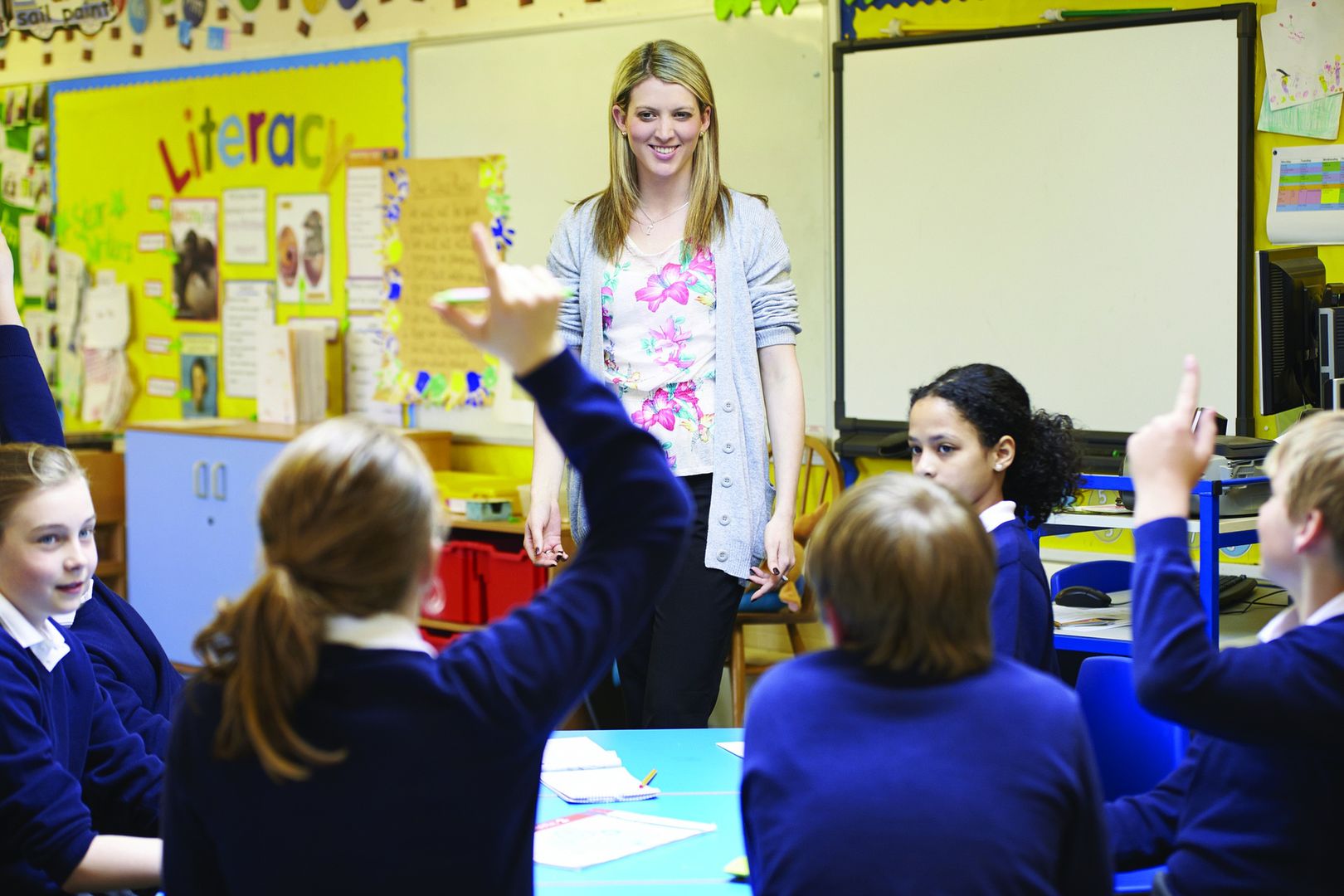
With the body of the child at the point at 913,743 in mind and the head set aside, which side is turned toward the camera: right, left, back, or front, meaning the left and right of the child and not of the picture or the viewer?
back

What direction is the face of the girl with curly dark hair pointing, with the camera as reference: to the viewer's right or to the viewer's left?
to the viewer's left

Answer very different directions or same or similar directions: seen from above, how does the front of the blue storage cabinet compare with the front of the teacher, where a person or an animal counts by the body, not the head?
same or similar directions

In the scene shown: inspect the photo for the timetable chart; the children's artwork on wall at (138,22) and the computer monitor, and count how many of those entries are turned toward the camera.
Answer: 2

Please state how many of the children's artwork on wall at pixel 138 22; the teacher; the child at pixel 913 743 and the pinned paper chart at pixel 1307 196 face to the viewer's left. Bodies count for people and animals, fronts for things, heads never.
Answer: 0

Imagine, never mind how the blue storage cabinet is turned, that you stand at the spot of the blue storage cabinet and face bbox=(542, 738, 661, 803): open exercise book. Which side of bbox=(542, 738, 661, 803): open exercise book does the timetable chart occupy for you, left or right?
left

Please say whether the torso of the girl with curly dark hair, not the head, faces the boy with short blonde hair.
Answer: no

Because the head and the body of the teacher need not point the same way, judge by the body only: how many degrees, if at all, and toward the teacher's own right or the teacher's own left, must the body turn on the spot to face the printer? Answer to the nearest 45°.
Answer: approximately 135° to the teacher's own left

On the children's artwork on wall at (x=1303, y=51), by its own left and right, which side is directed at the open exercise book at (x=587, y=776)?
front

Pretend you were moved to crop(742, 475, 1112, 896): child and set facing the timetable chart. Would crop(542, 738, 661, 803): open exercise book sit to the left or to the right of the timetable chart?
left

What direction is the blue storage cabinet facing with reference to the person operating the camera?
facing the viewer

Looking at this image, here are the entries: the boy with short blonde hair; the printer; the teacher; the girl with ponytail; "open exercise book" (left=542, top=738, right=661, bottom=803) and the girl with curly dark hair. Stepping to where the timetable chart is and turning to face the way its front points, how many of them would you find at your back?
0

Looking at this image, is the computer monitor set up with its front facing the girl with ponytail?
no

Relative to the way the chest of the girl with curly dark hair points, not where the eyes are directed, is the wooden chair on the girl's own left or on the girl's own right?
on the girl's own right

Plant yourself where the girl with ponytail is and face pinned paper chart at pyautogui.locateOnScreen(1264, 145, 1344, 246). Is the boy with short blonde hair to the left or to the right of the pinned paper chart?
right

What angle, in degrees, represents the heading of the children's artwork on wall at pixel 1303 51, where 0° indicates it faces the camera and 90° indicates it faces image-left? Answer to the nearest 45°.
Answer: approximately 0°

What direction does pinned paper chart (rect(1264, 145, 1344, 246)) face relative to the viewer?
toward the camera

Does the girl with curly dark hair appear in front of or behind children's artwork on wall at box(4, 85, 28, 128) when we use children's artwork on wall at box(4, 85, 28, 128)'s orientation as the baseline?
in front
